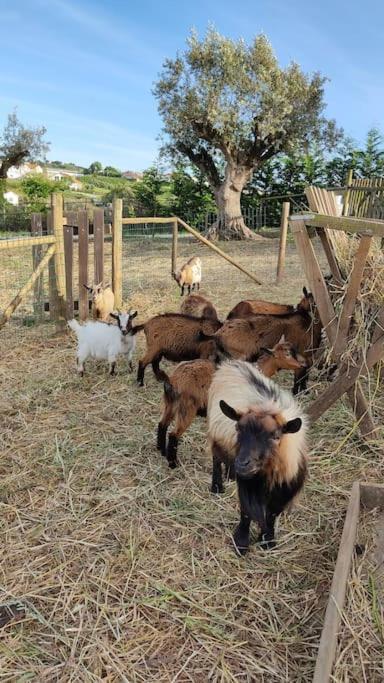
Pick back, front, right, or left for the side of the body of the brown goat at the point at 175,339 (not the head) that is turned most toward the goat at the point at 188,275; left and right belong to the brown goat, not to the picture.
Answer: left

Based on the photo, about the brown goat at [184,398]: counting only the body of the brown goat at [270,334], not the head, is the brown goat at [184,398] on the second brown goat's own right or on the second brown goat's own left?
on the second brown goat's own right

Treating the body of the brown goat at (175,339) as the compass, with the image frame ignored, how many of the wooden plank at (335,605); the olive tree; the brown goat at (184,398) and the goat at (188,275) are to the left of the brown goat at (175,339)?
2

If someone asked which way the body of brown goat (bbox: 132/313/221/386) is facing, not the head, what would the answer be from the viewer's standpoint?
to the viewer's right

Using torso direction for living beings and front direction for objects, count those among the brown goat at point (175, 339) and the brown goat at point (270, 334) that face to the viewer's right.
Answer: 2

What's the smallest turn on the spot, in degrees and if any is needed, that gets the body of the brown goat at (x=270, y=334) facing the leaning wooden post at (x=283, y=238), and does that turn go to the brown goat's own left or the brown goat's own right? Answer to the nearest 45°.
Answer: approximately 90° to the brown goat's own left

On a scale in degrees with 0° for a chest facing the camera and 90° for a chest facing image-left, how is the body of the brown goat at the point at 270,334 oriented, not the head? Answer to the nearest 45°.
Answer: approximately 270°

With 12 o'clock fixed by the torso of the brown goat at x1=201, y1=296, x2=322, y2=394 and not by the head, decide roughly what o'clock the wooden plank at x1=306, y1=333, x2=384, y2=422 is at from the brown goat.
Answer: The wooden plank is roughly at 2 o'clock from the brown goat.

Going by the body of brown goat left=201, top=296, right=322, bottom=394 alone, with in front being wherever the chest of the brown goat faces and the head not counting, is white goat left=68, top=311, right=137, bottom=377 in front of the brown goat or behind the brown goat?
behind

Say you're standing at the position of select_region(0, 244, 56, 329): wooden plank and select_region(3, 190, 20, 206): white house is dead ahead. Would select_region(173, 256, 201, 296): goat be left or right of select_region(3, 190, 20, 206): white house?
right
